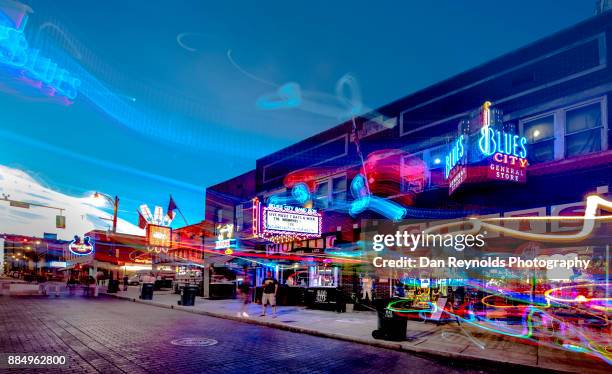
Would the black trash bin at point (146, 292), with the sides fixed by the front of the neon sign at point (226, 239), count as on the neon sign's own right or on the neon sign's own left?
on the neon sign's own right

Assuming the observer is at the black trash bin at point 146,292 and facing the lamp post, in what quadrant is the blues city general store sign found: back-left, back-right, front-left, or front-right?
back-right

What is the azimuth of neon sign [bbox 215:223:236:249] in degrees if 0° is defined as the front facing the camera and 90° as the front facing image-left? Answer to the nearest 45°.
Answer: approximately 0°

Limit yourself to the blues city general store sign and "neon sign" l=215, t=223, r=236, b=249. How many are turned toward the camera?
2

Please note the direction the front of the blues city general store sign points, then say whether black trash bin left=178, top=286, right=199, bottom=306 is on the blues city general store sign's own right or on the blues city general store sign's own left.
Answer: on the blues city general store sign's own right
